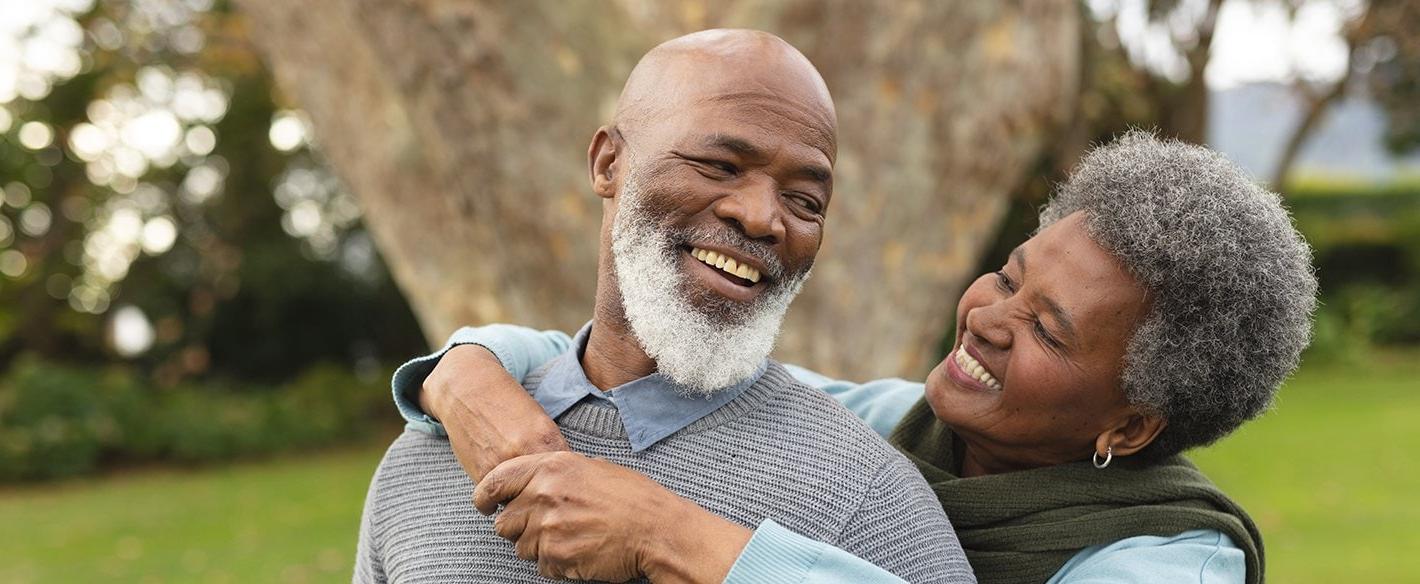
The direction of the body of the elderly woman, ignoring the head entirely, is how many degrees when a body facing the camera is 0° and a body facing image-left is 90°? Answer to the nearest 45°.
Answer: approximately 45°

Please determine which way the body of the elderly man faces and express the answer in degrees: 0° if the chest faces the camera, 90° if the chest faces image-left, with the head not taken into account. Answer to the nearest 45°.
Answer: approximately 0°

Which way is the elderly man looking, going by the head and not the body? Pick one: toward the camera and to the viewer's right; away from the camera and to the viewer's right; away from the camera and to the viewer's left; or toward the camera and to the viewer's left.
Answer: toward the camera and to the viewer's right

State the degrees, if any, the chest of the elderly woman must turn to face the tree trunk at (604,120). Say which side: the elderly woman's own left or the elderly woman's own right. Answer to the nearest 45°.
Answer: approximately 90° to the elderly woman's own right

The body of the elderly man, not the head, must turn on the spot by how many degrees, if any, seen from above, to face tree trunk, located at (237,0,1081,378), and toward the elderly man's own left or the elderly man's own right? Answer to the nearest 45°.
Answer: approximately 180°
